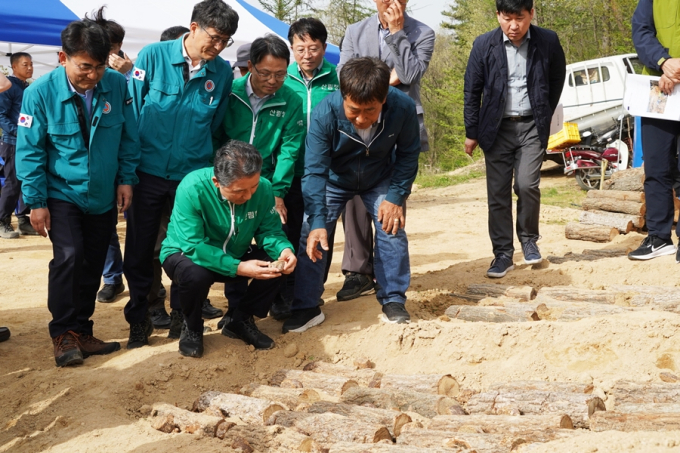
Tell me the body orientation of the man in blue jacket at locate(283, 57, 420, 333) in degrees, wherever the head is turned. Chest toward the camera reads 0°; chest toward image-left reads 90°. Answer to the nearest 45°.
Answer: approximately 0°

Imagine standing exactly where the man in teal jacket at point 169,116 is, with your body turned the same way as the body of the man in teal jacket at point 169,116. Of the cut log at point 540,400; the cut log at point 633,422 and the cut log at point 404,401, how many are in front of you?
3

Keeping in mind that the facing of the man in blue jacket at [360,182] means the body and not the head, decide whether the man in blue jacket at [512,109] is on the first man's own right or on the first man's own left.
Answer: on the first man's own left

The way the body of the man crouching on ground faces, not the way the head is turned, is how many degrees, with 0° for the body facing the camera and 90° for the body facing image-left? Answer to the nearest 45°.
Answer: approximately 315°

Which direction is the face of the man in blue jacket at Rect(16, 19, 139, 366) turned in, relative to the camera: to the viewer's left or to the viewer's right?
to the viewer's right

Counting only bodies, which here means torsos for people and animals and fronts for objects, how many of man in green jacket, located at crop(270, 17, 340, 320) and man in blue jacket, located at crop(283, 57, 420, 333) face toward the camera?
2
